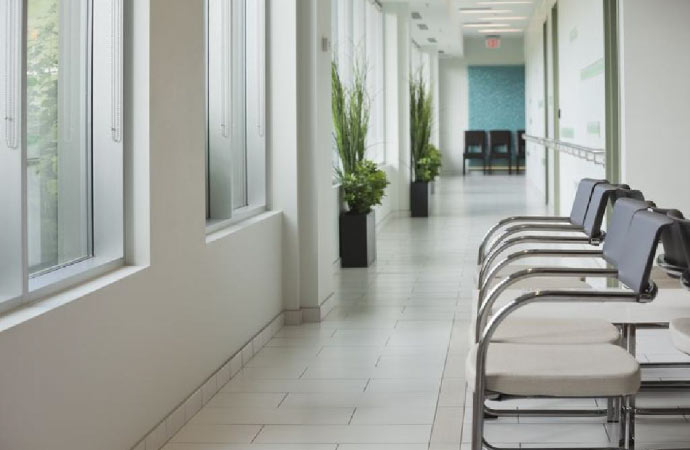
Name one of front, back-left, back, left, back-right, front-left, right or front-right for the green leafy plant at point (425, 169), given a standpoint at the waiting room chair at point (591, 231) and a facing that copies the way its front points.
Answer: right

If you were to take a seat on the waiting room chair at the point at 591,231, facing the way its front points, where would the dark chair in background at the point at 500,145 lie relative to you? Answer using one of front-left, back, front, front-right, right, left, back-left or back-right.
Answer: right

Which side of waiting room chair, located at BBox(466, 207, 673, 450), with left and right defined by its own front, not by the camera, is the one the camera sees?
left

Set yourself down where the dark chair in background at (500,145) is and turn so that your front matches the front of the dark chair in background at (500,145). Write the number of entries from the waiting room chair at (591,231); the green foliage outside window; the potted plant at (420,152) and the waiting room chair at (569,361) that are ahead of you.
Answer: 4

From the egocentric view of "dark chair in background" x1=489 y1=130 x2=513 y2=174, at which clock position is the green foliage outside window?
The green foliage outside window is roughly at 12 o'clock from the dark chair in background.

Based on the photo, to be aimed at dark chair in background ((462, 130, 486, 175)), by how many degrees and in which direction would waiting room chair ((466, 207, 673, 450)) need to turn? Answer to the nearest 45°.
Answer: approximately 90° to its right

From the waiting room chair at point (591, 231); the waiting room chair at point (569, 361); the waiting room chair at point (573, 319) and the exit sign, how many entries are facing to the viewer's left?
3

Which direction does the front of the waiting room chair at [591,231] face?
to the viewer's left
